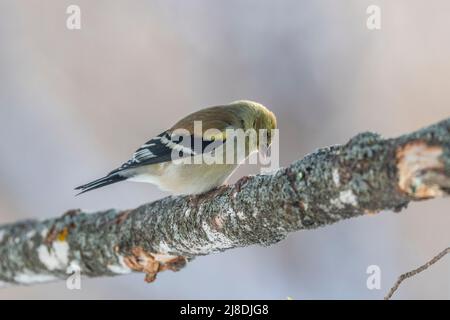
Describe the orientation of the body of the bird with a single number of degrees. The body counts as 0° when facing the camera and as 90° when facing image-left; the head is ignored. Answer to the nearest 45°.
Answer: approximately 270°
